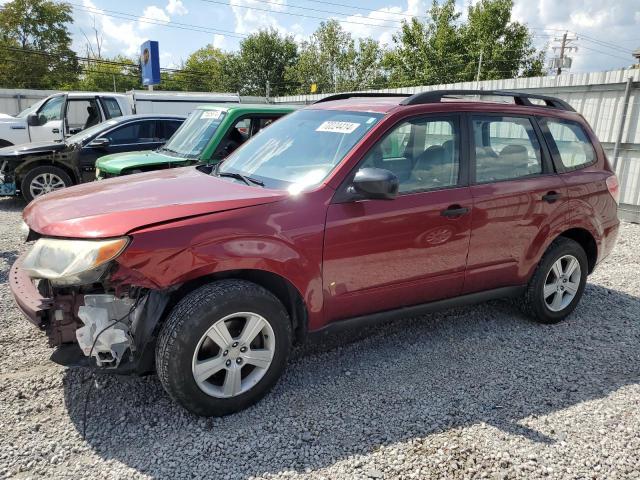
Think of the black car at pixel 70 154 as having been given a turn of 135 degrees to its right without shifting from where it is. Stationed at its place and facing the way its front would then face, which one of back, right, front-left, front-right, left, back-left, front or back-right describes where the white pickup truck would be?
front-left

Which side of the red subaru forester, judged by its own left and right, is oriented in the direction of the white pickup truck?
right

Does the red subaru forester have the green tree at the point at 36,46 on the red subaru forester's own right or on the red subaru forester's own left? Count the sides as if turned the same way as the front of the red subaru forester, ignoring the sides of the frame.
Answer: on the red subaru forester's own right

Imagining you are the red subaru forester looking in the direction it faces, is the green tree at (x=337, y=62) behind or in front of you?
behind

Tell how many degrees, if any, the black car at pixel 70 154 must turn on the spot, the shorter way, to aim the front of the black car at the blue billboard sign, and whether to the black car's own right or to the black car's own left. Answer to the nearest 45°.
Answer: approximately 90° to the black car's own right

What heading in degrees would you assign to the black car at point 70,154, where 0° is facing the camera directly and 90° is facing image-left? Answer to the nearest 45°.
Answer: approximately 90°

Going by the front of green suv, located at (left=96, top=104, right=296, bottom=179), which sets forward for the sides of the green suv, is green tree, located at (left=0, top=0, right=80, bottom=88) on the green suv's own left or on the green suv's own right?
on the green suv's own right
